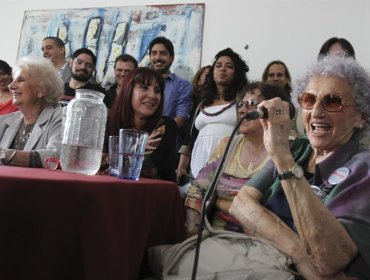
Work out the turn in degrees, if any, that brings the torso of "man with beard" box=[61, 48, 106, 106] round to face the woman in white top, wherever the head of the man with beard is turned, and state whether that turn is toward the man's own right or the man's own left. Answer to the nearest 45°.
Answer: approximately 45° to the man's own left

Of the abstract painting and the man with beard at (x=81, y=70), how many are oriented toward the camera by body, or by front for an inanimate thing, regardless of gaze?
2

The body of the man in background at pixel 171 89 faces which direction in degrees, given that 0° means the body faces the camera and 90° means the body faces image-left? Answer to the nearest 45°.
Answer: approximately 45°

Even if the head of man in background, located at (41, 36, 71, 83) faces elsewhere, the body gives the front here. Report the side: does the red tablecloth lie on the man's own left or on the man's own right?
on the man's own left

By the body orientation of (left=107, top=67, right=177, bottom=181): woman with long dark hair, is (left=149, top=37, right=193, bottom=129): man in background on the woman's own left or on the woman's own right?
on the woman's own left

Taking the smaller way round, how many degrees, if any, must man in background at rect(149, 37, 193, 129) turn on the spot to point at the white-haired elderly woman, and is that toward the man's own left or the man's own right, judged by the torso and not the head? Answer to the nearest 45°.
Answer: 0° — they already face them

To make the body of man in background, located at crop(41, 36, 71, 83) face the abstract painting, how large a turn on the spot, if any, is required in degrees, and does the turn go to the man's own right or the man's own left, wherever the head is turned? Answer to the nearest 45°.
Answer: approximately 135° to the man's own left

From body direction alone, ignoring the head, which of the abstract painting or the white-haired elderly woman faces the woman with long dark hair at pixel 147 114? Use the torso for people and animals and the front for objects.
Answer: the abstract painting

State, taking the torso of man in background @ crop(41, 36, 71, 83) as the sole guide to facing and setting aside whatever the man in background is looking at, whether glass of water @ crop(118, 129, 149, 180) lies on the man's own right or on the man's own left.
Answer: on the man's own left
